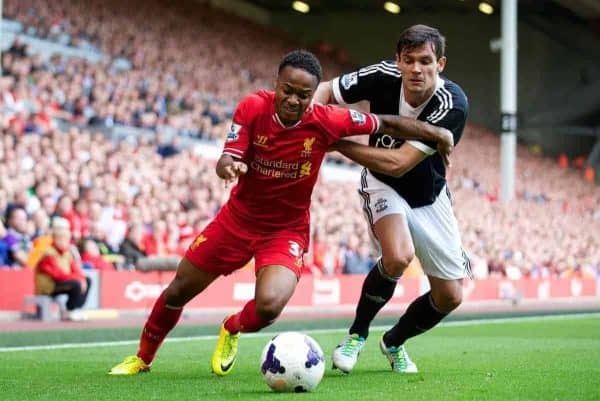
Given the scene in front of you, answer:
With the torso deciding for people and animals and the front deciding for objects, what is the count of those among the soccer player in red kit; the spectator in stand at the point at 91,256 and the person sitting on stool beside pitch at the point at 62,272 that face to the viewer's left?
0

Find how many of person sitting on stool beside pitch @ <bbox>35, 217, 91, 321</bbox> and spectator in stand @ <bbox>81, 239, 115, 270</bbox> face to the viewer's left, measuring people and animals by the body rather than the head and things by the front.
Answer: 0

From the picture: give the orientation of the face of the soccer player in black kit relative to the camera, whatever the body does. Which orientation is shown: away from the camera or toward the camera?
toward the camera

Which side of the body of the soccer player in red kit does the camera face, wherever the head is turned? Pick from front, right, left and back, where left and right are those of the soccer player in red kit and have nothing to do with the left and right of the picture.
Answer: front

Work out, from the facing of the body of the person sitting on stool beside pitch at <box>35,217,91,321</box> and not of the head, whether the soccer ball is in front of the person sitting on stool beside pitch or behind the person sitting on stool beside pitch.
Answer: in front

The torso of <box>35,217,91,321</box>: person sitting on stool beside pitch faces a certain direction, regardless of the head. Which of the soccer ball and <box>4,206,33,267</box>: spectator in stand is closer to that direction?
the soccer ball

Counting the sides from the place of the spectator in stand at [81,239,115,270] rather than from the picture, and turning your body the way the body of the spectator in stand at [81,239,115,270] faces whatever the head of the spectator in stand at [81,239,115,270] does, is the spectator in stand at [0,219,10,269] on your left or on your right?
on your right

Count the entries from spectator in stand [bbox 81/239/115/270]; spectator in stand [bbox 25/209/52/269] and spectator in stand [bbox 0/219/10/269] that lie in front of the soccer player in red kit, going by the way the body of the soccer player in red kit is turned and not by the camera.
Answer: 0

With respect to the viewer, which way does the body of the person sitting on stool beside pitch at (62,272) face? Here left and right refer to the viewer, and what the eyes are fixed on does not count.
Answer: facing the viewer and to the right of the viewer

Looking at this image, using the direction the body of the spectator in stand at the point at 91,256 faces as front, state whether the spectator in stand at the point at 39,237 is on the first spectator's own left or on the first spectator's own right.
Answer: on the first spectator's own right
